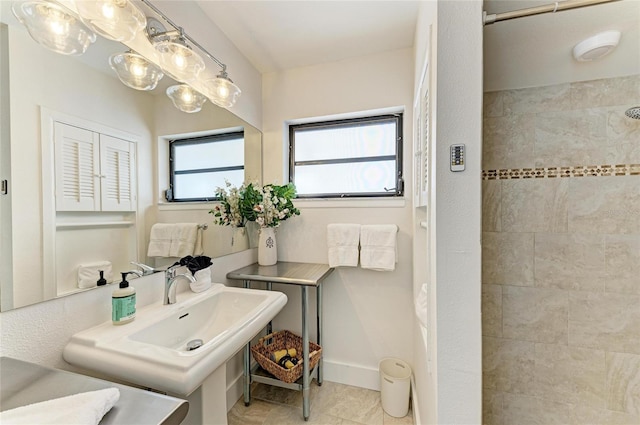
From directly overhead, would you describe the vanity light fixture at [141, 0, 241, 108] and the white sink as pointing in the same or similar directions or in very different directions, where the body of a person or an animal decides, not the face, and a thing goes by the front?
same or similar directions

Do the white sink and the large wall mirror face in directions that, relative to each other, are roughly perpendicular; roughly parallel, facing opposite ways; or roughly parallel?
roughly parallel

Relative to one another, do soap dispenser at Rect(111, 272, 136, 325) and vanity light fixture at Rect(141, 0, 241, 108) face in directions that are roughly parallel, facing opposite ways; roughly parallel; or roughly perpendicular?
roughly parallel

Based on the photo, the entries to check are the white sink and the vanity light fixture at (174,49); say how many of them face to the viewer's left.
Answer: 0

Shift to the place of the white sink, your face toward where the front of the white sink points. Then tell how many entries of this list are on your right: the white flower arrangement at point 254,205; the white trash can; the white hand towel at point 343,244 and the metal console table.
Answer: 0

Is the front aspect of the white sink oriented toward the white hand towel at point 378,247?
no

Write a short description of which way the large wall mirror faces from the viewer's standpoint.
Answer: facing the viewer and to the right of the viewer

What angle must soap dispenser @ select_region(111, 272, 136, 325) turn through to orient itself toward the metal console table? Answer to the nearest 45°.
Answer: approximately 45° to its left

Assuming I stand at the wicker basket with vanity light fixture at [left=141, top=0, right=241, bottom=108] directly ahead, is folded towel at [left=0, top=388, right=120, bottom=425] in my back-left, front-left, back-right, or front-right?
front-left

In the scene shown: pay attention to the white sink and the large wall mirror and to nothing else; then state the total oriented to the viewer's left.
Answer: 0

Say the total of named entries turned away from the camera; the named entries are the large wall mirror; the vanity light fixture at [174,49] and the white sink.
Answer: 0

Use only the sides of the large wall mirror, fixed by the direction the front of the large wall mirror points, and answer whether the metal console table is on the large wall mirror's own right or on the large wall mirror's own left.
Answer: on the large wall mirror's own left

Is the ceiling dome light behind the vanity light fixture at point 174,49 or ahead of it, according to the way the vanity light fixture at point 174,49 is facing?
ahead
